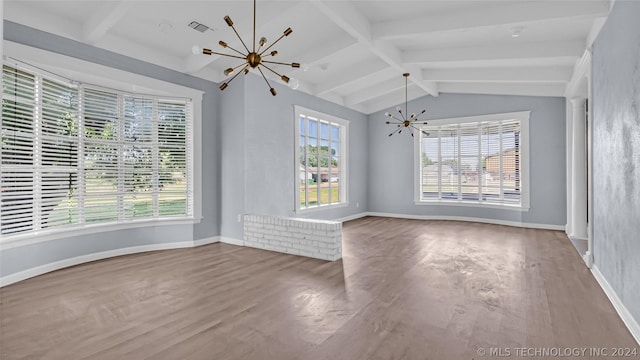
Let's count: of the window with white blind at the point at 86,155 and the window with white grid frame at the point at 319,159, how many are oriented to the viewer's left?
0

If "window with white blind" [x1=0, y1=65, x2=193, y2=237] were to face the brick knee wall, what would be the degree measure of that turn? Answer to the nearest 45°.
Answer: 0° — it already faces it

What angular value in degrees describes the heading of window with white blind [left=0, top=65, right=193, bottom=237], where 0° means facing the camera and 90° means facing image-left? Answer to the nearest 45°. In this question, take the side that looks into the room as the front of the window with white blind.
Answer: approximately 315°

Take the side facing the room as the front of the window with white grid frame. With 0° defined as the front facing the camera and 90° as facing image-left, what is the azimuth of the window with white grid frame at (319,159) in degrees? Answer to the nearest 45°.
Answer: approximately 315°

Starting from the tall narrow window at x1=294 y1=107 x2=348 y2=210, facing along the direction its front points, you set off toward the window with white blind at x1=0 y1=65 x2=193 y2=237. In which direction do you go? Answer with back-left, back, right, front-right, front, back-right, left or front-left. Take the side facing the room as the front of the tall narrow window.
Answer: right

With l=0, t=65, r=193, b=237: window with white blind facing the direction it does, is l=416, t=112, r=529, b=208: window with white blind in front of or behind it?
in front
